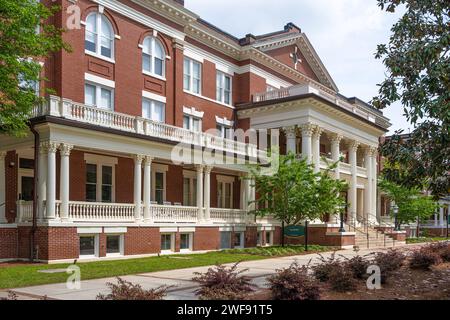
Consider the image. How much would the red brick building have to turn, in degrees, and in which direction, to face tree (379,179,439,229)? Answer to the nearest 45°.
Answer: approximately 90° to its left

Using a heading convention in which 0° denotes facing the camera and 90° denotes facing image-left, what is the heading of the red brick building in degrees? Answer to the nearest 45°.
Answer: approximately 315°

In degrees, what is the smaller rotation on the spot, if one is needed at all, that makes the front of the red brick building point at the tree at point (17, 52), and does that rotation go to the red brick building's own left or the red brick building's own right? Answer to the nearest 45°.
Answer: approximately 45° to the red brick building's own right

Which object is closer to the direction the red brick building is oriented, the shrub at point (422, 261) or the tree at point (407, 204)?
the shrub
